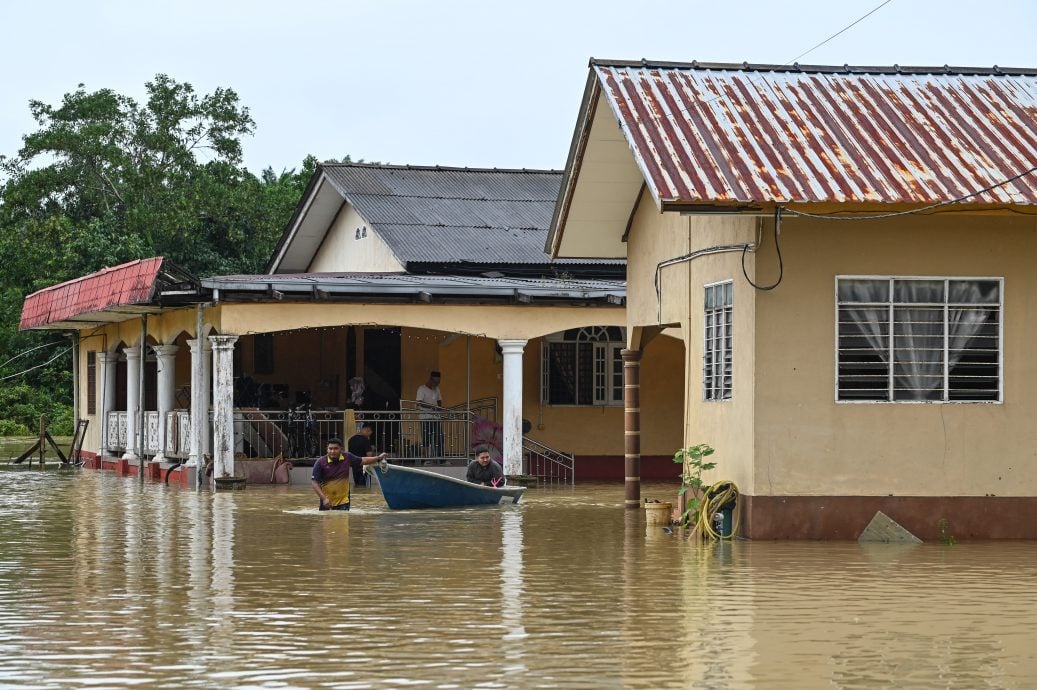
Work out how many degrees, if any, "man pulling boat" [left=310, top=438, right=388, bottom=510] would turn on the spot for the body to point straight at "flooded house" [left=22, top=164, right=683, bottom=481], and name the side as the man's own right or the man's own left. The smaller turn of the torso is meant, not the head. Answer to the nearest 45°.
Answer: approximately 180°

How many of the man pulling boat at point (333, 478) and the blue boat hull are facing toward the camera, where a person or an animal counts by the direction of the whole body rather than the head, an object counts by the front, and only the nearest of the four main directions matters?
1

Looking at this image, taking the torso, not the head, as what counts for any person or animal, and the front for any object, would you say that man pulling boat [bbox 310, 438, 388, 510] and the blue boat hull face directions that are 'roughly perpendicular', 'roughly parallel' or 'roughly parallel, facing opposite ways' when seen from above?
roughly perpendicular

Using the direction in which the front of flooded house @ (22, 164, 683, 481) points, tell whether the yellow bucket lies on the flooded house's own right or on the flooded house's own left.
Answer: on the flooded house's own left

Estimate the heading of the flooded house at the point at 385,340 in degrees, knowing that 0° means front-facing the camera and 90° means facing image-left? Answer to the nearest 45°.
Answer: approximately 45°

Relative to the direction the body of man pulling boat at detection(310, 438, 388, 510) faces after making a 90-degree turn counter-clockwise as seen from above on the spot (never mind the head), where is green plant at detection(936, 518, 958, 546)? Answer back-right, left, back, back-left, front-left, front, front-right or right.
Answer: front-right

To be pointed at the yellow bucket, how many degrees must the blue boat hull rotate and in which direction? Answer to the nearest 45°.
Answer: approximately 135° to its left

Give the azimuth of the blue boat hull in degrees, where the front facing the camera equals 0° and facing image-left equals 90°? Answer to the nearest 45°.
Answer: approximately 90°

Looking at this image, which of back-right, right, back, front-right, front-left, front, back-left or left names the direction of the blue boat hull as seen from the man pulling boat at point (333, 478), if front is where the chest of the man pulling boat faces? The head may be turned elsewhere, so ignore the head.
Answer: left

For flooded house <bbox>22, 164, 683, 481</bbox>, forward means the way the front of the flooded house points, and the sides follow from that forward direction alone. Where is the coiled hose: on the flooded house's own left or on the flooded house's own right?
on the flooded house's own left

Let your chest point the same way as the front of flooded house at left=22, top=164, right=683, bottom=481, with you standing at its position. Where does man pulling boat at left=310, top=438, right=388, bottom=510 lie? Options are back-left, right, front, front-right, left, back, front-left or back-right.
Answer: front-left

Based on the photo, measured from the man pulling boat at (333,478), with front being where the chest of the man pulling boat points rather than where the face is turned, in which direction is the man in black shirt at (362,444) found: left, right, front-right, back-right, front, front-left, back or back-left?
back
